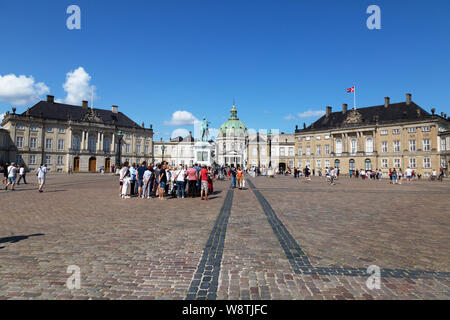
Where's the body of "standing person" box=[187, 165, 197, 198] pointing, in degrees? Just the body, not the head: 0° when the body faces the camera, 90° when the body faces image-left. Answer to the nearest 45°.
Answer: approximately 180°

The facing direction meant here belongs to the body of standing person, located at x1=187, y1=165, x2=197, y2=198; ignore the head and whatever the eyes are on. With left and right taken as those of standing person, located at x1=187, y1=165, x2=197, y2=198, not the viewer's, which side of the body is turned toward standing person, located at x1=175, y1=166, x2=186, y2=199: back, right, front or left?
left

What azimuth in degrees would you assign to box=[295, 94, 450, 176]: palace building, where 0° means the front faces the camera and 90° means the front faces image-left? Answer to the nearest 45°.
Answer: approximately 45°

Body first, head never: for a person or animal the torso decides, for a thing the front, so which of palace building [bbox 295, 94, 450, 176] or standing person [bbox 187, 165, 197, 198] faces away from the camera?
the standing person

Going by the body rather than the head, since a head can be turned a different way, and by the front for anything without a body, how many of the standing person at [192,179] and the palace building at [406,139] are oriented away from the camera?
1

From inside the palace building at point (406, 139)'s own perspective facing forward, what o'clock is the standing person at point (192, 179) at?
The standing person is roughly at 11 o'clock from the palace building.
